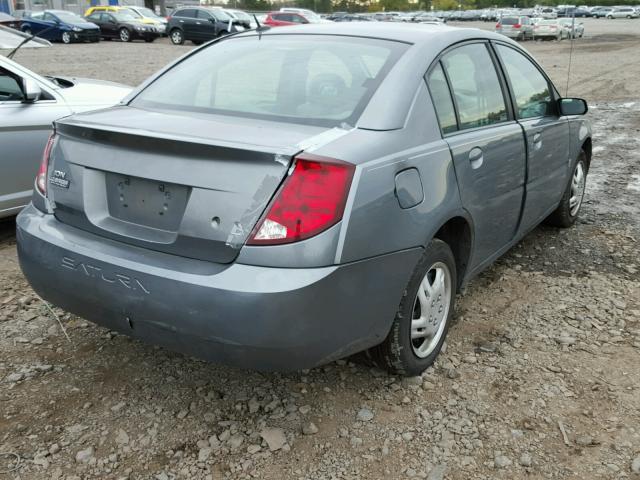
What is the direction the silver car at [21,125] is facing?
to the viewer's right

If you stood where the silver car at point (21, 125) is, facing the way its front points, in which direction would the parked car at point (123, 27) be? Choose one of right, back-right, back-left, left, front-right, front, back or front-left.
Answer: left

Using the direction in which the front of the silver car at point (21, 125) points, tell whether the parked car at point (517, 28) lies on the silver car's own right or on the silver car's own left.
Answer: on the silver car's own left

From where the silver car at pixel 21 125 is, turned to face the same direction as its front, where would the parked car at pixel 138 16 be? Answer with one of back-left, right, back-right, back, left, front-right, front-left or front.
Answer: left

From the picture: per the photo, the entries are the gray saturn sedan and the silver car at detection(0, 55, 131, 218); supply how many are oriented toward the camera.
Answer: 0

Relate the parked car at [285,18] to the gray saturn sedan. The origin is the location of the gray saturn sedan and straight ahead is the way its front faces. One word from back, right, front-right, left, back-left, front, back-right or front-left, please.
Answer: front-left

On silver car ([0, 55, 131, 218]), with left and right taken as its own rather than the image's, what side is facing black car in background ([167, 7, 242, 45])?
left

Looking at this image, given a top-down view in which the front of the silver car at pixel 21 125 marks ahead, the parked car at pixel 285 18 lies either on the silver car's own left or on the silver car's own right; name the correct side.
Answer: on the silver car's own left
